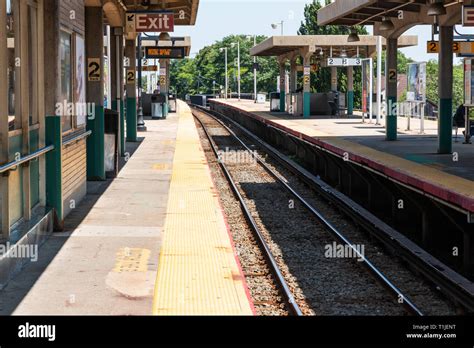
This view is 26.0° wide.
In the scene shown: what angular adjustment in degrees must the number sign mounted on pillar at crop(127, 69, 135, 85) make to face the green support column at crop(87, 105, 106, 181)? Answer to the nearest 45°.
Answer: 0° — it already faces it

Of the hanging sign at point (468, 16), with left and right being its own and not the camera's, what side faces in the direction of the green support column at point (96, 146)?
right

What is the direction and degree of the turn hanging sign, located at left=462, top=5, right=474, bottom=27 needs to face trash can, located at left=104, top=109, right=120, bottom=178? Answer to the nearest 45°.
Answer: approximately 90° to its right

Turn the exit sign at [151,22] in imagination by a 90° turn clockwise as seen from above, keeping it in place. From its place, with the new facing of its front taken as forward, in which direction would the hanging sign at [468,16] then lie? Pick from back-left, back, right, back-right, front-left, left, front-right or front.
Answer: back-left

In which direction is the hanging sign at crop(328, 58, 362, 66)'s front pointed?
toward the camera

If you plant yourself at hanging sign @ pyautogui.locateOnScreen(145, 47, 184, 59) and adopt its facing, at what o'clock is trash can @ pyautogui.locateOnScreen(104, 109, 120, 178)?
The trash can is roughly at 12 o'clock from the hanging sign.

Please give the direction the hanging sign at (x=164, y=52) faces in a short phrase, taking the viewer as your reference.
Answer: facing the viewer

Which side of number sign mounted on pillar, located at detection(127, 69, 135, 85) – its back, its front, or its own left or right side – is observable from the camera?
front

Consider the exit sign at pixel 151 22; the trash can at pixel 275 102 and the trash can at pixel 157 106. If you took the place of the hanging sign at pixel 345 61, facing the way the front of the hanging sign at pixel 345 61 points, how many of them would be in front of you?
1

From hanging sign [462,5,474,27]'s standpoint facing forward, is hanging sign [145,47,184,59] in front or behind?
behind

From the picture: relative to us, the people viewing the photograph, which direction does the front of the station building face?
facing to the right of the viewer

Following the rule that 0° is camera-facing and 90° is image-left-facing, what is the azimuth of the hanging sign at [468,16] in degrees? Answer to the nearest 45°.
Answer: approximately 0°

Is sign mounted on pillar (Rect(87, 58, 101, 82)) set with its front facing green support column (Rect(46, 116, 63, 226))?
yes

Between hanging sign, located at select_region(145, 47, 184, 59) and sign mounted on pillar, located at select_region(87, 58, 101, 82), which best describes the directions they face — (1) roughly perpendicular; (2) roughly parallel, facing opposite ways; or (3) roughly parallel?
roughly parallel

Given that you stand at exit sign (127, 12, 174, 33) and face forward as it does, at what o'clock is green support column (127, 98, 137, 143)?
The green support column is roughly at 6 o'clock from the exit sign.

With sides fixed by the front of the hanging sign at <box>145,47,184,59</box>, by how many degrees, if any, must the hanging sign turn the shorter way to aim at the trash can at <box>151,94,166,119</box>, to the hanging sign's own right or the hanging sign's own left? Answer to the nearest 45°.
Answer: approximately 180°
